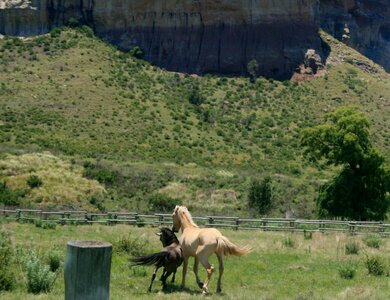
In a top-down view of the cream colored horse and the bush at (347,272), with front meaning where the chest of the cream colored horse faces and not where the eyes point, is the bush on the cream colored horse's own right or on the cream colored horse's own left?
on the cream colored horse's own right

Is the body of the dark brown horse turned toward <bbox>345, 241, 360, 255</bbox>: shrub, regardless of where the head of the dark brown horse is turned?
yes

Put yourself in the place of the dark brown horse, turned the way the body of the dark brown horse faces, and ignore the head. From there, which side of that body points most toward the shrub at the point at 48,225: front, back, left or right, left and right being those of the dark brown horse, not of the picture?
left

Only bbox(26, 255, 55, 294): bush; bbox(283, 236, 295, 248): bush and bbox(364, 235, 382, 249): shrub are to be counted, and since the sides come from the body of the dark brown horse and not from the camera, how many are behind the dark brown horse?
1

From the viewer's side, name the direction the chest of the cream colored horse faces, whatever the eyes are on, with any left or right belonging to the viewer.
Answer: facing away from the viewer and to the left of the viewer

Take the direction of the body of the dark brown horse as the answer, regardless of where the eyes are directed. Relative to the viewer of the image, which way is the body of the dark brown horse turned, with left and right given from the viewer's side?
facing away from the viewer and to the right of the viewer

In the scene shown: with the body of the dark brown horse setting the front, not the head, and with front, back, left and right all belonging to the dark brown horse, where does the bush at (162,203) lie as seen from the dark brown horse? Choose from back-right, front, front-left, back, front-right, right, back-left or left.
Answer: front-left

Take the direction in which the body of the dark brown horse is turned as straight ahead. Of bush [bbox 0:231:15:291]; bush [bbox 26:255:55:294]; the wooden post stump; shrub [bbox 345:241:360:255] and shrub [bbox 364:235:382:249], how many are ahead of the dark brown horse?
2

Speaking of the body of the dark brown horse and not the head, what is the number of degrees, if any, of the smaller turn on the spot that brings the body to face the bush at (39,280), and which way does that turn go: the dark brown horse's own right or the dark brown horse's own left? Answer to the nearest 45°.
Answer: approximately 180°

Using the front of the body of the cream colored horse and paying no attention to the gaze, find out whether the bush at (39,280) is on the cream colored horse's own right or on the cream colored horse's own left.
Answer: on the cream colored horse's own left
